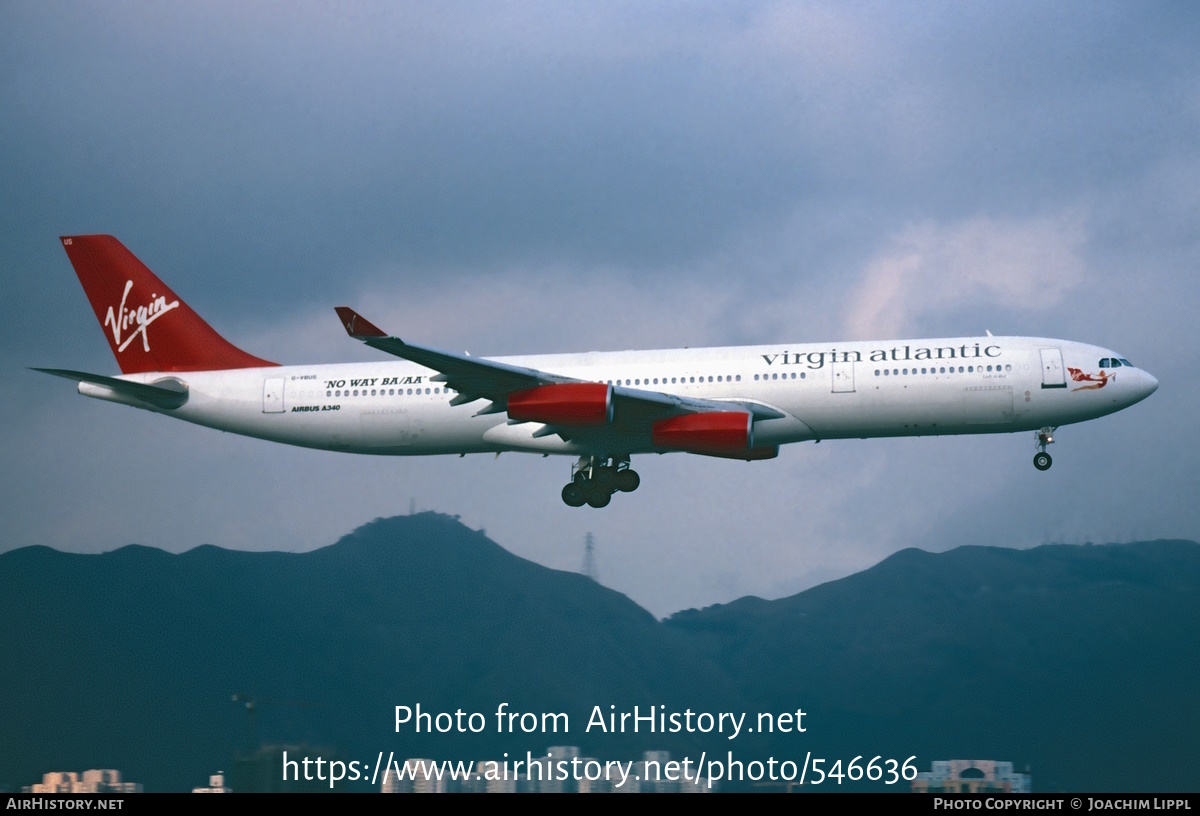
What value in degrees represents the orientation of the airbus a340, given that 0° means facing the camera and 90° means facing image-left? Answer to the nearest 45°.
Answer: approximately 270°
